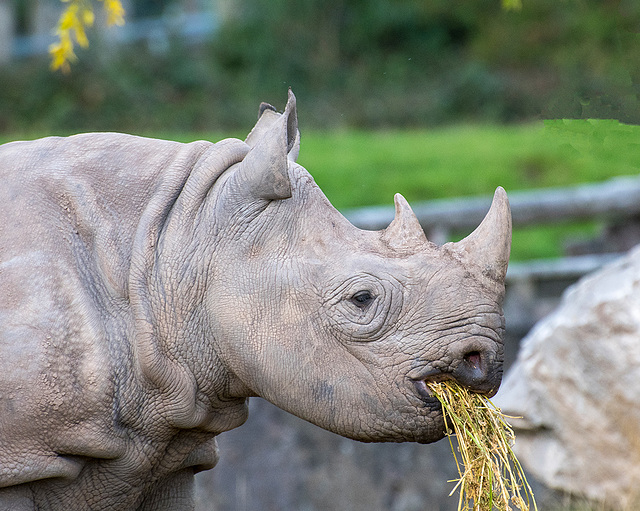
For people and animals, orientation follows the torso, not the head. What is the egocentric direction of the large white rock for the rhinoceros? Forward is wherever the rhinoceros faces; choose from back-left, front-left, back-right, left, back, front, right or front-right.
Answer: front-left

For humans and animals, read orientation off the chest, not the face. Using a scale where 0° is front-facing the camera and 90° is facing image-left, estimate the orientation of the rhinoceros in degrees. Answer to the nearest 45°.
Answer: approximately 270°
